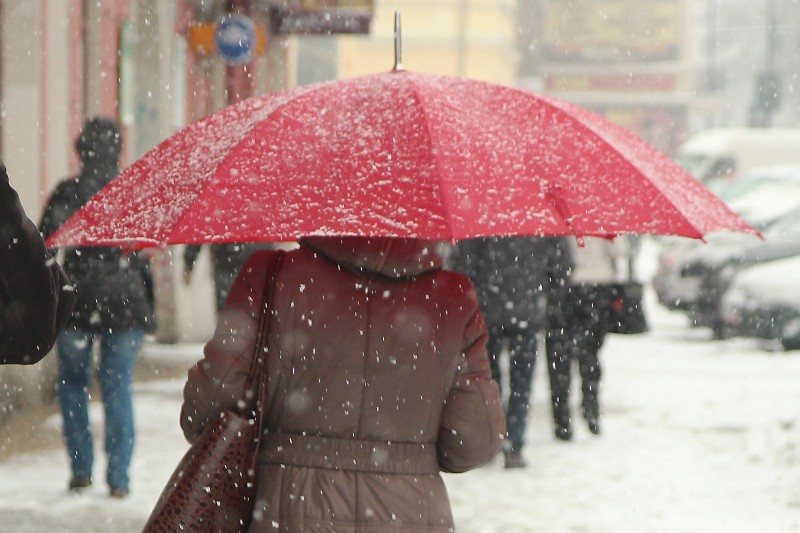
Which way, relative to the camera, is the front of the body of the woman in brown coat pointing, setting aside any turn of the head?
away from the camera

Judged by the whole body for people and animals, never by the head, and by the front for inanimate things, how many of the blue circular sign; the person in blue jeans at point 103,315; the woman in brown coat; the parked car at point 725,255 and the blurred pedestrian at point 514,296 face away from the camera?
3

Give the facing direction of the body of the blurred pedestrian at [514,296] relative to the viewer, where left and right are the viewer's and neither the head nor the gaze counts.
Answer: facing away from the viewer

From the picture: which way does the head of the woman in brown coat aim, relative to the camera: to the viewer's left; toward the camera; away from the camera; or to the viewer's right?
away from the camera

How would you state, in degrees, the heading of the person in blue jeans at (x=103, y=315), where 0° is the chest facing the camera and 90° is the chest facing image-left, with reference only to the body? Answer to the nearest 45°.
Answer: approximately 180°

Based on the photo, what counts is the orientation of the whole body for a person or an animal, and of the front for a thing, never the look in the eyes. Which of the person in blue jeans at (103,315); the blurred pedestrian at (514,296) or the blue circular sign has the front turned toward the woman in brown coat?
the blue circular sign

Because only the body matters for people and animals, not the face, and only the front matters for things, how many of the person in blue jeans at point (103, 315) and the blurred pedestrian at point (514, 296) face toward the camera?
0

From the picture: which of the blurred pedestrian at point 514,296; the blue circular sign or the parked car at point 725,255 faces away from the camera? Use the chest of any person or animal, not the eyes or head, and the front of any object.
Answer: the blurred pedestrian

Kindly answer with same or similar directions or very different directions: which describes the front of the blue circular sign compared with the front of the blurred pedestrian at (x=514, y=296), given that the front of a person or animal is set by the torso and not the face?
very different directions

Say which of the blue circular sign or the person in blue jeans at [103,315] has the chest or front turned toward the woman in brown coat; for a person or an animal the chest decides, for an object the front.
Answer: the blue circular sign
